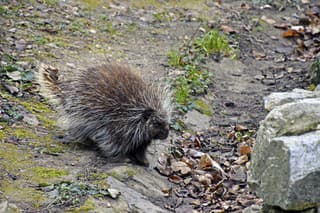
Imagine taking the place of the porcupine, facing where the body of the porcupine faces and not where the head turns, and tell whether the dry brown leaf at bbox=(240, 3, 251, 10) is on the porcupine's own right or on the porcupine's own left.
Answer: on the porcupine's own left

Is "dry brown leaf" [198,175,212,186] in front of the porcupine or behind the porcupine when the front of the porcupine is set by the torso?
in front

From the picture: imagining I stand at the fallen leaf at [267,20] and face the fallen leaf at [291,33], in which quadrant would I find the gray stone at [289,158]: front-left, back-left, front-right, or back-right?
front-right

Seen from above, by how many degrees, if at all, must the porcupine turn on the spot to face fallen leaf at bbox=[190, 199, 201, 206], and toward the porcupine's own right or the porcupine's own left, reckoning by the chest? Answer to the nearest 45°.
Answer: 0° — it already faces it

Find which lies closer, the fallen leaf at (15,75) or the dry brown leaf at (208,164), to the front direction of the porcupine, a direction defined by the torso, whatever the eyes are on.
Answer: the dry brown leaf

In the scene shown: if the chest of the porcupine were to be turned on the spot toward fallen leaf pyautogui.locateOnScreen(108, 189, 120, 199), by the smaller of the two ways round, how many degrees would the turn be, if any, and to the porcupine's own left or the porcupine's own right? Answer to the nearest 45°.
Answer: approximately 45° to the porcupine's own right

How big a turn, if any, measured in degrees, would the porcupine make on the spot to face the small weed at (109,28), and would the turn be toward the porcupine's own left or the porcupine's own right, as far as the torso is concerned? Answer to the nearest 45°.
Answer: approximately 135° to the porcupine's own left

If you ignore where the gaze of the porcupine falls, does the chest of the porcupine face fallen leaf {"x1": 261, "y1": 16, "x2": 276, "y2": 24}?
no

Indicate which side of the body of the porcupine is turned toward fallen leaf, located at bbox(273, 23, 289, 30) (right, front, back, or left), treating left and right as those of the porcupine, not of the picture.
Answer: left

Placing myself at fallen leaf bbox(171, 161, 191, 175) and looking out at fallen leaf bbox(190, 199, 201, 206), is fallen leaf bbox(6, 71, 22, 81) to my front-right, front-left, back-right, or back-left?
back-right

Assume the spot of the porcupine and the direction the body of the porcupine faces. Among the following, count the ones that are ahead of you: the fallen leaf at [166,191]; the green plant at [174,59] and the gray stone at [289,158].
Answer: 2

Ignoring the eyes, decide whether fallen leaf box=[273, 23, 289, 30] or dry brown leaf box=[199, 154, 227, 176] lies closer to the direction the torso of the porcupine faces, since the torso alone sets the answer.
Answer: the dry brown leaf

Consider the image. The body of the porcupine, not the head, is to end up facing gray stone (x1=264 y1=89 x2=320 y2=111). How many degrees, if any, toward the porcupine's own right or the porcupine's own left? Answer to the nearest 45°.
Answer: approximately 45° to the porcupine's own left

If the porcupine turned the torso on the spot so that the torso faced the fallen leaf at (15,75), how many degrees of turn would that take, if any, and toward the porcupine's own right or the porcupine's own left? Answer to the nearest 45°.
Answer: approximately 180°

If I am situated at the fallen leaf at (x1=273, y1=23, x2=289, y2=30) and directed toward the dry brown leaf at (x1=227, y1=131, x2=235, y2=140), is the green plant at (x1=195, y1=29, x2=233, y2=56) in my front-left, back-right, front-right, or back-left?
front-right

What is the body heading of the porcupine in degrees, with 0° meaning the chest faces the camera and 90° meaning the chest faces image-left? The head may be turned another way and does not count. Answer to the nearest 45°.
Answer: approximately 315°

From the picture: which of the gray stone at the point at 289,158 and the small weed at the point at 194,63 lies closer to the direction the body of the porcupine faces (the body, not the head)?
the gray stone
